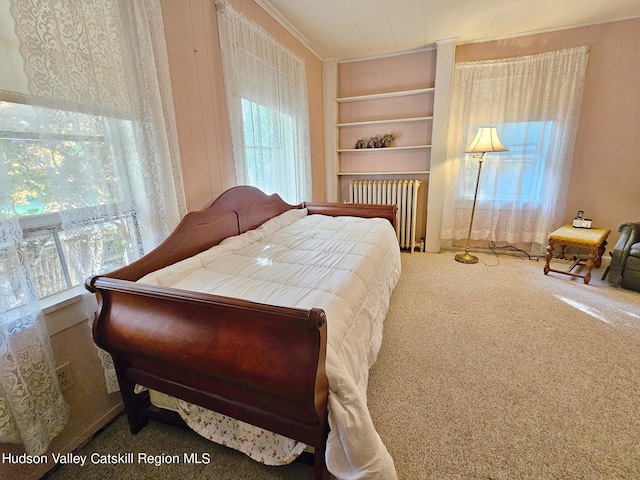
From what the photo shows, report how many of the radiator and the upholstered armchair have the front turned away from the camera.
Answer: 0

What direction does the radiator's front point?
toward the camera

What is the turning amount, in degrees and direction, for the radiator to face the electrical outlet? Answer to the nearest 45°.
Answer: approximately 45° to its right

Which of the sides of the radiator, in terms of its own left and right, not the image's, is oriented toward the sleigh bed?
front

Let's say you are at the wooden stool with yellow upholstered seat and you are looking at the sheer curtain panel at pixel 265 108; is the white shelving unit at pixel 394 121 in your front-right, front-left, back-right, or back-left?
front-right

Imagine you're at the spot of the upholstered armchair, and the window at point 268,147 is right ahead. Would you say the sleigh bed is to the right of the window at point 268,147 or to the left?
left
